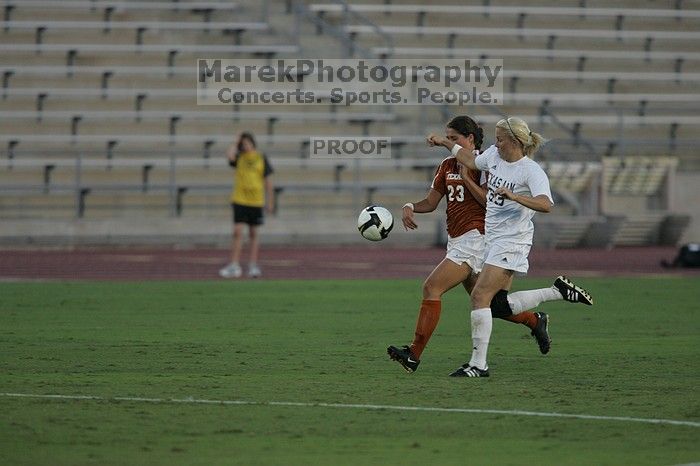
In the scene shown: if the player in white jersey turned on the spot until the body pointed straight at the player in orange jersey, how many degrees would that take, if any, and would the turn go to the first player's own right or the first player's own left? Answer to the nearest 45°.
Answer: approximately 90° to the first player's own right

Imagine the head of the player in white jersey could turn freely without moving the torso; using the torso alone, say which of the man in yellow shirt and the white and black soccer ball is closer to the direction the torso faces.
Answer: the white and black soccer ball

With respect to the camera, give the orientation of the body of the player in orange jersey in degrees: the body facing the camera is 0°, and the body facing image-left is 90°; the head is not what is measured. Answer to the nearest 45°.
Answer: approximately 45°

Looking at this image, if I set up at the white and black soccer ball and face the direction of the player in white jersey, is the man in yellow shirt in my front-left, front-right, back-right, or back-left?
back-left

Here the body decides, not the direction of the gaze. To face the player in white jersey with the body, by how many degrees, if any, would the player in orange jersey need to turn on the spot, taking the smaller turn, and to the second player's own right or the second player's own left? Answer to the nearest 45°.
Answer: approximately 90° to the second player's own left

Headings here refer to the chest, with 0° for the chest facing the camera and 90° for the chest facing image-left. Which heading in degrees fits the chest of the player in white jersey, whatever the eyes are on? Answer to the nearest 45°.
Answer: approximately 45°

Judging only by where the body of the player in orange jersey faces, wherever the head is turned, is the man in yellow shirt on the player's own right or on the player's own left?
on the player's own right

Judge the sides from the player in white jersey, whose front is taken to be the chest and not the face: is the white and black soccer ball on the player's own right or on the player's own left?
on the player's own right

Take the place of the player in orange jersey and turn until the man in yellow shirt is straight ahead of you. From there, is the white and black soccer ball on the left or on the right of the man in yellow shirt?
left
